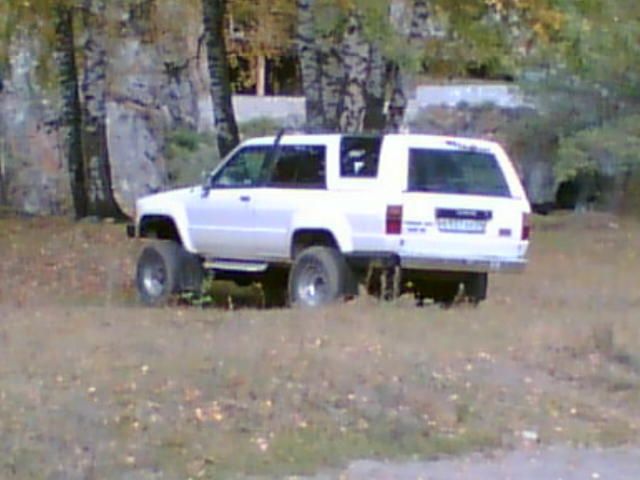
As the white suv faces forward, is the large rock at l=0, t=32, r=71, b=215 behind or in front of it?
in front

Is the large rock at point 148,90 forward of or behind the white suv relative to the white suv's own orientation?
forward

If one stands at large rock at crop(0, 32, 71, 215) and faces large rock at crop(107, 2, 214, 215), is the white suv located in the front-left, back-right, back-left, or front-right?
front-right

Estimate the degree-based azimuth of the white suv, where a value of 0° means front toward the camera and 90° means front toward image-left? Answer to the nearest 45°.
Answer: approximately 135°

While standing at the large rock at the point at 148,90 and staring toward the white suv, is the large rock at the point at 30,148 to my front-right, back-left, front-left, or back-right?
back-right

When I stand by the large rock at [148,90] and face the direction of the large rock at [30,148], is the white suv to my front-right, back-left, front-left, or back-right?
back-left
